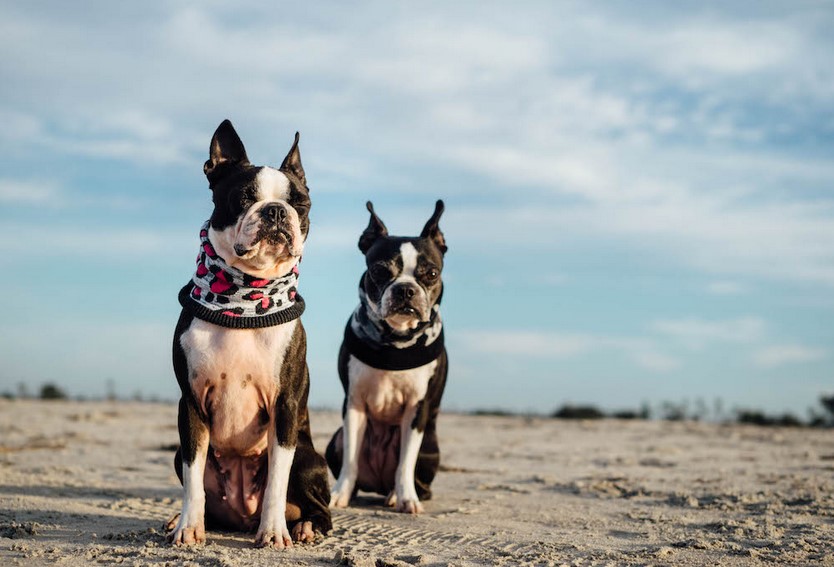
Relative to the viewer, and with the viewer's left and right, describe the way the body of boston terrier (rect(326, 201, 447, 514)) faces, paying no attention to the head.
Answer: facing the viewer

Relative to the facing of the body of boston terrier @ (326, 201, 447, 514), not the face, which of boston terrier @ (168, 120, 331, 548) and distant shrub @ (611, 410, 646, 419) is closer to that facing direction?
the boston terrier

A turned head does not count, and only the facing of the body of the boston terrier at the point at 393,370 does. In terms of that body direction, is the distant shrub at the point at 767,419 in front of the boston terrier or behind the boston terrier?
behind

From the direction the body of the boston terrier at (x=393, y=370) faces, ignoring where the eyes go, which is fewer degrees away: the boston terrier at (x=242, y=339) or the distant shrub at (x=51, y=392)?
the boston terrier

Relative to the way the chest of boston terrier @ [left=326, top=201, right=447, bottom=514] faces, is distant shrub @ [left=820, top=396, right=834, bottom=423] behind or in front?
behind

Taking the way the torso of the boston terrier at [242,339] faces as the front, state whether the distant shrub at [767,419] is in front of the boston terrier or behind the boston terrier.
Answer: behind

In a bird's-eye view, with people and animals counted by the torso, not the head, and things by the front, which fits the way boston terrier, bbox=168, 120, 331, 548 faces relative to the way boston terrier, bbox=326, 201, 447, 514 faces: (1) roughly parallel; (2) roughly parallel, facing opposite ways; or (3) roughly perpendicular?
roughly parallel

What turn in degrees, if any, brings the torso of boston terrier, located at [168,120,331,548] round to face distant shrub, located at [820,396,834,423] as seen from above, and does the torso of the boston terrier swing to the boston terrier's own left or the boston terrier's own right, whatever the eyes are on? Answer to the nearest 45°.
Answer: approximately 135° to the boston terrier's own left

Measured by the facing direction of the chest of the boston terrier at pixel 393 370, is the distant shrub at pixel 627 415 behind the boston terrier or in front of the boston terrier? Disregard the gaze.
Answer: behind

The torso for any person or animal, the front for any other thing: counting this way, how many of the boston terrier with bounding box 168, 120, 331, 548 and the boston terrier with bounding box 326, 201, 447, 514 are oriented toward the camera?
2
